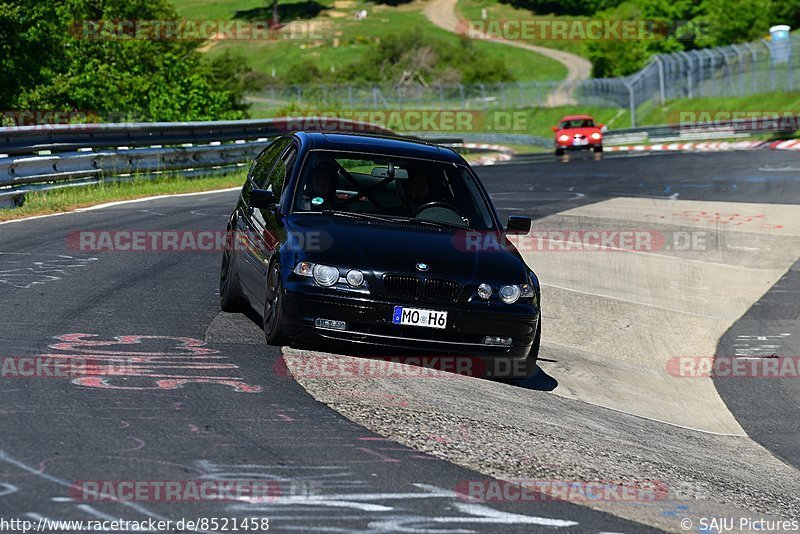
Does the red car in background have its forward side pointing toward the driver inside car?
yes

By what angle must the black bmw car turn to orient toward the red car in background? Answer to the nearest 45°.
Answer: approximately 135° to its left

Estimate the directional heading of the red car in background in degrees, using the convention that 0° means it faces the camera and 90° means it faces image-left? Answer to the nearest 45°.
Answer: approximately 0°

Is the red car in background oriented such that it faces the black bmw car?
yes

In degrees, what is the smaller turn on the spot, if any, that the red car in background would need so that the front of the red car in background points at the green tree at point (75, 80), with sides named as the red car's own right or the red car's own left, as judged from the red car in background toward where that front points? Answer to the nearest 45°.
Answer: approximately 45° to the red car's own right

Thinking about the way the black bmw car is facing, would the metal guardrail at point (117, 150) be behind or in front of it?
behind

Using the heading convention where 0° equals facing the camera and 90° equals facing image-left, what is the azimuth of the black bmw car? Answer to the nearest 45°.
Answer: approximately 315°
